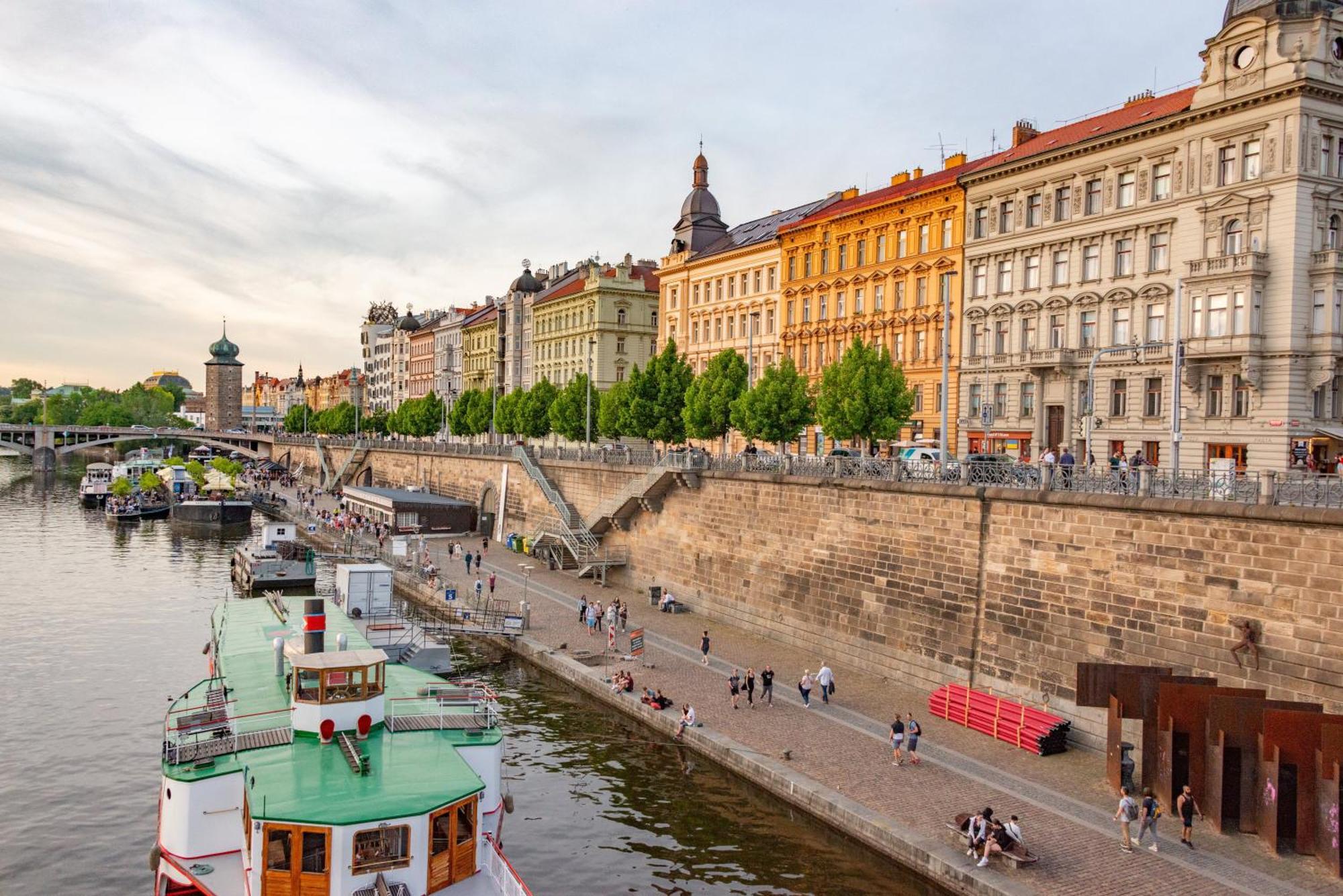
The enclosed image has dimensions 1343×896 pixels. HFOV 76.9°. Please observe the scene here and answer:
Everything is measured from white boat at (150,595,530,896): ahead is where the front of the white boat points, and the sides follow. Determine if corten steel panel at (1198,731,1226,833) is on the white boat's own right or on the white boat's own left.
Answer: on the white boat's own left

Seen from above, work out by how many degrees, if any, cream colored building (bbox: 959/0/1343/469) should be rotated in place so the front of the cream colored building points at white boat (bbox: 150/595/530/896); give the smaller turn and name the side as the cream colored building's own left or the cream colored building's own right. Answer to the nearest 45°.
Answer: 0° — it already faces it

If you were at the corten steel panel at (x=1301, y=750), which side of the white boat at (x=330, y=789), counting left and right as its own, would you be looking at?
left

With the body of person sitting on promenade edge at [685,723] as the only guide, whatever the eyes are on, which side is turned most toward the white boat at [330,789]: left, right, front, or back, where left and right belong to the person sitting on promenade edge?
front

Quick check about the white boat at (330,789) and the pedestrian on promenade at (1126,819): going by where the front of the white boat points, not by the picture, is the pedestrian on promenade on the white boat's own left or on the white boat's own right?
on the white boat's own left

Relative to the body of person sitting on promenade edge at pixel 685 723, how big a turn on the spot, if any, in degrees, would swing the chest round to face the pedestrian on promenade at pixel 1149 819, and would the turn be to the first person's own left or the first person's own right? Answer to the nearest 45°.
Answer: approximately 90° to the first person's own left

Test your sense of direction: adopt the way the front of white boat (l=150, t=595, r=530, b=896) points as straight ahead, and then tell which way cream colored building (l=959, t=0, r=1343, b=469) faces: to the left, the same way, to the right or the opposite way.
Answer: to the right

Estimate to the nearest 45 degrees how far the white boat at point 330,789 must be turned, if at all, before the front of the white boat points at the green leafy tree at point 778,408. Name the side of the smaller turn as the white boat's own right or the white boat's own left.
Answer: approximately 135° to the white boat's own left

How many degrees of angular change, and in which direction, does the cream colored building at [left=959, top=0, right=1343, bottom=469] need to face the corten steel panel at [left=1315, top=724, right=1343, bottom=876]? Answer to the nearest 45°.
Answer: approximately 45° to its left

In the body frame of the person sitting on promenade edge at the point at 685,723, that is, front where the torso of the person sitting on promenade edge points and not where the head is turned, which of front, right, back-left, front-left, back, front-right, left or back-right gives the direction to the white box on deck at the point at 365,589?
right

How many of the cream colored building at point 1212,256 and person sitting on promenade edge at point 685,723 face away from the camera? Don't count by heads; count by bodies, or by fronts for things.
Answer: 0

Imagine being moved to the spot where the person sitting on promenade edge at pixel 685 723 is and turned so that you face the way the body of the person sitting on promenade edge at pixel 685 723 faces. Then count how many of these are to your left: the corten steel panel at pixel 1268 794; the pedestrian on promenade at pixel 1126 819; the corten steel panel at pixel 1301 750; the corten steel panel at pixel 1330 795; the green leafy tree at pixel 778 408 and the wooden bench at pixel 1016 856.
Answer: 5

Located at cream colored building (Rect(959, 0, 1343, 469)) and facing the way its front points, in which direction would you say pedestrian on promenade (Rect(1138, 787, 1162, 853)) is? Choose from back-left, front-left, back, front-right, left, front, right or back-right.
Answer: front-left

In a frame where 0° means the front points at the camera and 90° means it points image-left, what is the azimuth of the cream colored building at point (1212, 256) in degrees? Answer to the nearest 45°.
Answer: approximately 45°

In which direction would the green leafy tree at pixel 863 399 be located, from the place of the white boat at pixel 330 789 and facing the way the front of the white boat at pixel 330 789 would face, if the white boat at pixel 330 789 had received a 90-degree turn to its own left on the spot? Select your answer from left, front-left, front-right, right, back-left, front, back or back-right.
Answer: front-left

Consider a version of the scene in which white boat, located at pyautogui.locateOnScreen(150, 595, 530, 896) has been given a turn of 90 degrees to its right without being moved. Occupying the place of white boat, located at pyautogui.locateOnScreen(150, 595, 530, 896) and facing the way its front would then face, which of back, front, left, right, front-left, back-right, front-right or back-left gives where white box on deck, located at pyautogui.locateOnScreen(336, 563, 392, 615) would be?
right
